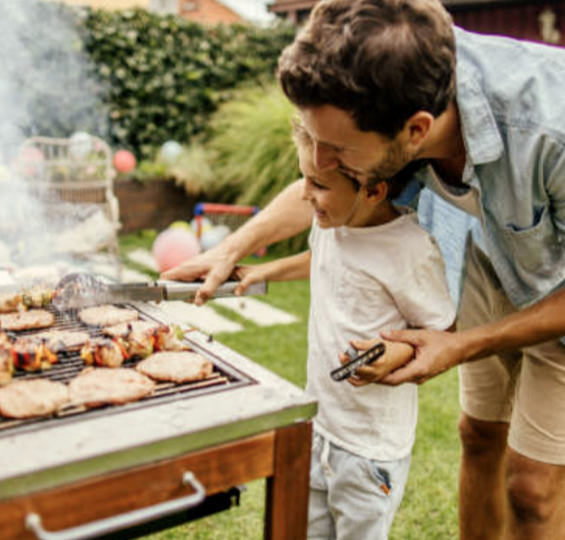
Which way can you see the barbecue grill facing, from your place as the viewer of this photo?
facing the viewer and to the right of the viewer

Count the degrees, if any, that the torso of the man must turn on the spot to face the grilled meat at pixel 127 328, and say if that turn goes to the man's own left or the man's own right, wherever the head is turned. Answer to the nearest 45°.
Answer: approximately 45° to the man's own right

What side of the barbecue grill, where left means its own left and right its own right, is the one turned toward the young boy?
left

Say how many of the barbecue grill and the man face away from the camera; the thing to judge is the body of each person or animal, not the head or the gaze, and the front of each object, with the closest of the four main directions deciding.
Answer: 0

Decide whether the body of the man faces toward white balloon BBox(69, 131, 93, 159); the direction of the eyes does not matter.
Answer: no

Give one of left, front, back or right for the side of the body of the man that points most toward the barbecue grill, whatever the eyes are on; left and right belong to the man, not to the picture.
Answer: front

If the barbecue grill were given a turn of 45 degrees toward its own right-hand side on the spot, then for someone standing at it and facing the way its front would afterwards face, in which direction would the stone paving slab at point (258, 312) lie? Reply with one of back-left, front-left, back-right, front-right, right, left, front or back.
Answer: back

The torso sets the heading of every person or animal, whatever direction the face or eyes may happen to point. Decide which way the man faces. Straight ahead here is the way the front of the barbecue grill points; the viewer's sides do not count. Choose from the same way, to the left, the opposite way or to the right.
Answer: to the right

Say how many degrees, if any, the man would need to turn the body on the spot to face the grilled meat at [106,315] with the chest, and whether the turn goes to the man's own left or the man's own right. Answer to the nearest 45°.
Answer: approximately 45° to the man's own right

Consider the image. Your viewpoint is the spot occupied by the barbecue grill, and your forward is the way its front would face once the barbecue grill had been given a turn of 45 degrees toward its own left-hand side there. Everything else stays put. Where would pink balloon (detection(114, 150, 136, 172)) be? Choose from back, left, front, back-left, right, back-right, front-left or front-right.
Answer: left

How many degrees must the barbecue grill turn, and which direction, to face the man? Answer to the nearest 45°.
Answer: approximately 90° to its left

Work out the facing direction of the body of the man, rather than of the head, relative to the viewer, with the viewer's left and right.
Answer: facing the viewer and to the left of the viewer

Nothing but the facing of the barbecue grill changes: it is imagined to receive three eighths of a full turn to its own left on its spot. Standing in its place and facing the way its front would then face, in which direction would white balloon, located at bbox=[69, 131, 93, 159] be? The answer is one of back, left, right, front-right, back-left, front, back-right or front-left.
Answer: front

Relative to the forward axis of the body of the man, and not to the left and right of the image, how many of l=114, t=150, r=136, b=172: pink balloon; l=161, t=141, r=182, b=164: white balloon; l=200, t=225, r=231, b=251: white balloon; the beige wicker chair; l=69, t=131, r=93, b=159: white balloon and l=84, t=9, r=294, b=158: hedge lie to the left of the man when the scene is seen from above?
0

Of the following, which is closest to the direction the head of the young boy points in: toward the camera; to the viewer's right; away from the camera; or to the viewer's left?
to the viewer's left
